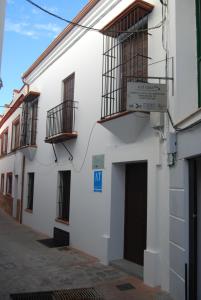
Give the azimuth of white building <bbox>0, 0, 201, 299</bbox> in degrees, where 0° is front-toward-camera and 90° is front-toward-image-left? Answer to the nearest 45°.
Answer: approximately 45°

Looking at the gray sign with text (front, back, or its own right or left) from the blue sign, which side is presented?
back
